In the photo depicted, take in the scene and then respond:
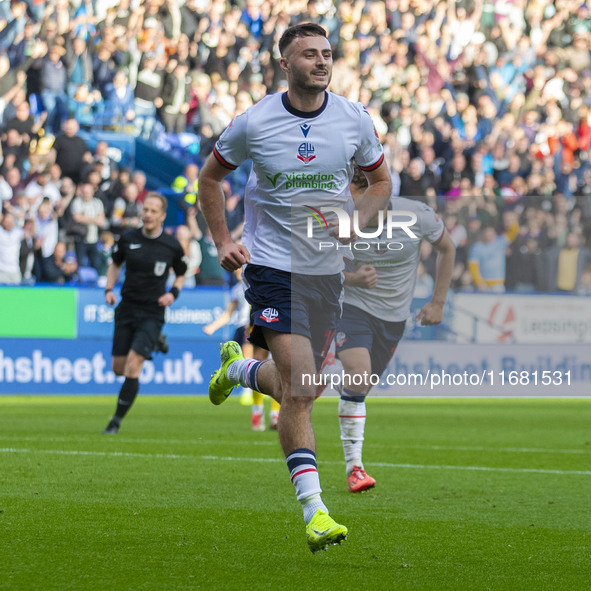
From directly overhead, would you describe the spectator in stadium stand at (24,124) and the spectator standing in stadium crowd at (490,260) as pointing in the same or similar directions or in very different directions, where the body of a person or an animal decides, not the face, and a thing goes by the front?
same or similar directions

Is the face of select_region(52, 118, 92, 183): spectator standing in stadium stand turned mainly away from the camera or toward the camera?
toward the camera

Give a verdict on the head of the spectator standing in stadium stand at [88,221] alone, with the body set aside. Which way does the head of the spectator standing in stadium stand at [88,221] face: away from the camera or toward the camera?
toward the camera

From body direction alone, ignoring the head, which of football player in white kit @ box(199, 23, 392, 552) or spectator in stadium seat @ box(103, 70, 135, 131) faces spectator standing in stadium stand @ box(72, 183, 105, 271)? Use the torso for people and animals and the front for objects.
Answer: spectator in stadium seat @ box(103, 70, 135, 131)

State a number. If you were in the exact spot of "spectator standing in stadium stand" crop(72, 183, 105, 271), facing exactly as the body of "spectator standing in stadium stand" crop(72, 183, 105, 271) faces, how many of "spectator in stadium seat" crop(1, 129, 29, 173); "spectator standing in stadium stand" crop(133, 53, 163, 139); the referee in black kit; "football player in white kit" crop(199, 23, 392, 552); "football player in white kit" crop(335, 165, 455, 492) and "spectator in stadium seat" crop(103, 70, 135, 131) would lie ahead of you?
3

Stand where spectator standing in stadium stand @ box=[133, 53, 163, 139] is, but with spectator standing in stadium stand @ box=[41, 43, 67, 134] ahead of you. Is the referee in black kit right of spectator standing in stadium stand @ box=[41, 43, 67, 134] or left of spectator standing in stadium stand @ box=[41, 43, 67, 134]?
left

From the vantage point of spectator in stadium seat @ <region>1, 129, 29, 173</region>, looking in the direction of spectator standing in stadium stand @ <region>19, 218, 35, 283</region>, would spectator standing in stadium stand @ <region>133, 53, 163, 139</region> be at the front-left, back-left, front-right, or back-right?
back-left

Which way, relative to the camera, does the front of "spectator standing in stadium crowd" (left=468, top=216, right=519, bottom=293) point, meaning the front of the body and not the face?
toward the camera

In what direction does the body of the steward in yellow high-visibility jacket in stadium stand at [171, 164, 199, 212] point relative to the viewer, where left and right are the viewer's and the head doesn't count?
facing the viewer

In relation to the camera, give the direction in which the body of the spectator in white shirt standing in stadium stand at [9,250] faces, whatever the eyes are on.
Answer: toward the camera

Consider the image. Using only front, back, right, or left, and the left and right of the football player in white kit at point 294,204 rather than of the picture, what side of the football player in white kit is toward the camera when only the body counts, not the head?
front

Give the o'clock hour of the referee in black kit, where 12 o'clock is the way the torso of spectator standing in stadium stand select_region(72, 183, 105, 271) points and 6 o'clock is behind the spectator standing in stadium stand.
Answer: The referee in black kit is roughly at 12 o'clock from the spectator standing in stadium stand.

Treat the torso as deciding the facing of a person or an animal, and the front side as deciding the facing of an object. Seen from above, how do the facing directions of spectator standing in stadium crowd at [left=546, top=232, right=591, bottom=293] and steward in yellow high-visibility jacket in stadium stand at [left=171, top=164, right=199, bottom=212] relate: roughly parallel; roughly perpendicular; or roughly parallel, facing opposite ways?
roughly parallel

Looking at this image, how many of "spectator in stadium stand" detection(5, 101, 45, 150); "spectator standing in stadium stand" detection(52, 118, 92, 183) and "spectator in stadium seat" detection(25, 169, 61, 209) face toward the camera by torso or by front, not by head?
3

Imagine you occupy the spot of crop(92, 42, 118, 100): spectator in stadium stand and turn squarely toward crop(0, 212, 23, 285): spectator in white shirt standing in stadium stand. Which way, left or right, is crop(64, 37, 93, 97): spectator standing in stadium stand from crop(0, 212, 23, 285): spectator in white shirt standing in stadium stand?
right

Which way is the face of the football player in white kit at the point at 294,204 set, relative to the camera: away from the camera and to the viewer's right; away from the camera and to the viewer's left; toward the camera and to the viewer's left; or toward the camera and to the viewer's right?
toward the camera and to the viewer's right

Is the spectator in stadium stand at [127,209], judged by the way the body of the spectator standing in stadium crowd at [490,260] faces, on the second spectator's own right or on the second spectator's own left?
on the second spectator's own right

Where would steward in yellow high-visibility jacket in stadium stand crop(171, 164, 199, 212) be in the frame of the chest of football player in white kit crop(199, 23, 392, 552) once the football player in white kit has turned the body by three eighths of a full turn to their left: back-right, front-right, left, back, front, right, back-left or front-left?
front-left
